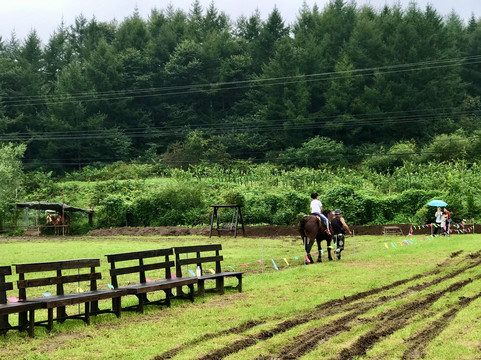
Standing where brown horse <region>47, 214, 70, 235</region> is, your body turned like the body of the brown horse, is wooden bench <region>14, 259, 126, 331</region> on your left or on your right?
on your left

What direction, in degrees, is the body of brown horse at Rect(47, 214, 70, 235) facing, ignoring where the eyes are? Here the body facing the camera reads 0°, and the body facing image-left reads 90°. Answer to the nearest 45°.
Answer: approximately 90°

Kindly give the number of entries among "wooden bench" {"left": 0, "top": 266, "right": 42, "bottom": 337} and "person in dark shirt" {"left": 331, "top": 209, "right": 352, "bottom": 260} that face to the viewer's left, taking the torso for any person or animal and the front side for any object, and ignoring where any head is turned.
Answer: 0

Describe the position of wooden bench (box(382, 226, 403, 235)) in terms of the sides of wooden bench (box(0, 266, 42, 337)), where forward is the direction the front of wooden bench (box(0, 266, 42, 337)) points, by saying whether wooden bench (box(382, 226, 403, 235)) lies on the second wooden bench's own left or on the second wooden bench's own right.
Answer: on the second wooden bench's own left

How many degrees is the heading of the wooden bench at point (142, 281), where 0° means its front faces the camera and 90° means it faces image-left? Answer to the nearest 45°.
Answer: approximately 315°

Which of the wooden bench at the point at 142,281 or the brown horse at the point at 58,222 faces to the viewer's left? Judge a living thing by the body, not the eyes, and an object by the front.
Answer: the brown horse

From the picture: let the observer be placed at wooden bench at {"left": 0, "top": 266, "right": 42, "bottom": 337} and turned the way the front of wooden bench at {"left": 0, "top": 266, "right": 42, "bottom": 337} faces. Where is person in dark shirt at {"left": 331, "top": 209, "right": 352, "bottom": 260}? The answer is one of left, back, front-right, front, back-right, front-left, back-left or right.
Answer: left

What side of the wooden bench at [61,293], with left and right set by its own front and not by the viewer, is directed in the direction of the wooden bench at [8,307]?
right

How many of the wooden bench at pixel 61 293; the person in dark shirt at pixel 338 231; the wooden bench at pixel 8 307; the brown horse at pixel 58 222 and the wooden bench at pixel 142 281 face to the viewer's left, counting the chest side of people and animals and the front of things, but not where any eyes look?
1

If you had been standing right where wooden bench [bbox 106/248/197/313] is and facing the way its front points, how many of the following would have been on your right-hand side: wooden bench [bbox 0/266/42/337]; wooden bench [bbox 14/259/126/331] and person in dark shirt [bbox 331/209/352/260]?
2

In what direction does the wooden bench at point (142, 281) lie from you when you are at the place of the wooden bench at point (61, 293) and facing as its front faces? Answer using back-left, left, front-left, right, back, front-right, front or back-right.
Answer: left
